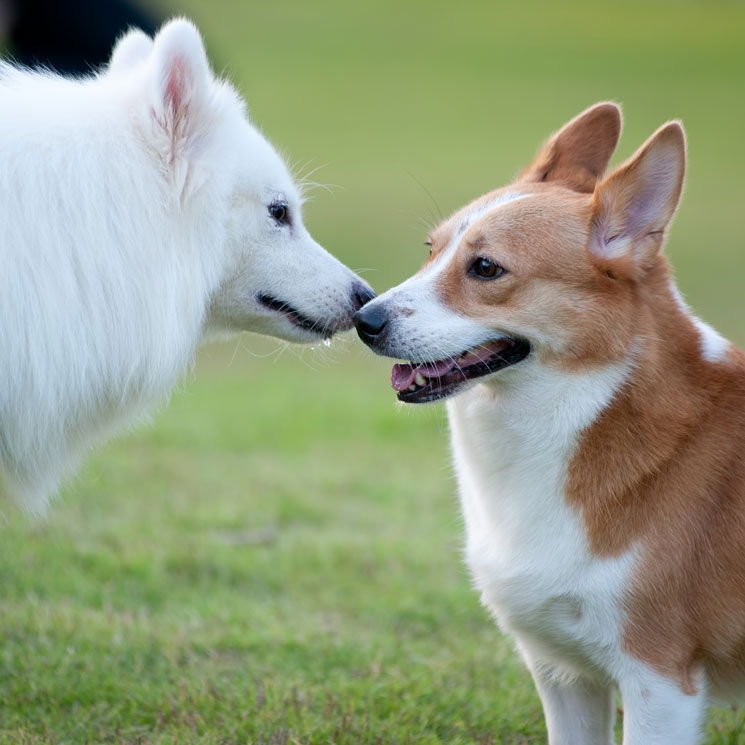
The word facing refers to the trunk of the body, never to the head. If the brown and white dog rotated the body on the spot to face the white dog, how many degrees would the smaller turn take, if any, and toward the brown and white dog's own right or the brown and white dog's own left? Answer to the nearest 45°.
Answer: approximately 45° to the brown and white dog's own right

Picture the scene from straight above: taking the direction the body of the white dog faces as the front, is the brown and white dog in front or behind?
in front

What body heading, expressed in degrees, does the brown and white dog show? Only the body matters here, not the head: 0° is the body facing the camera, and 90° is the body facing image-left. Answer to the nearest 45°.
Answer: approximately 45°

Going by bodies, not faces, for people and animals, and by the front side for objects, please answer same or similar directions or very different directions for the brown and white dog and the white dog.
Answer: very different directions

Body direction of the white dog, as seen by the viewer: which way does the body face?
to the viewer's right

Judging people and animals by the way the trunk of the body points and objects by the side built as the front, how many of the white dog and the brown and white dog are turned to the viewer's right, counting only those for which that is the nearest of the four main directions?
1
